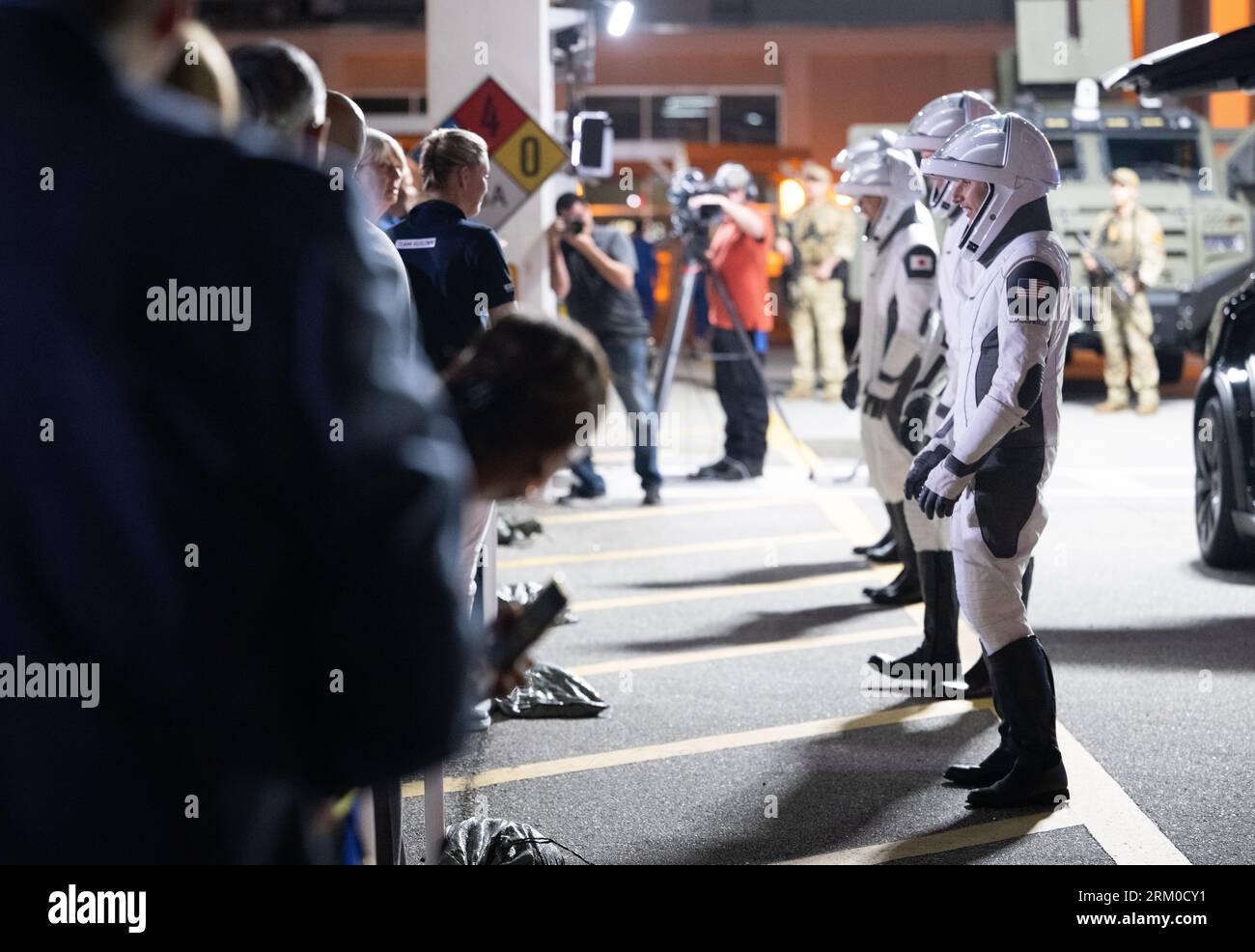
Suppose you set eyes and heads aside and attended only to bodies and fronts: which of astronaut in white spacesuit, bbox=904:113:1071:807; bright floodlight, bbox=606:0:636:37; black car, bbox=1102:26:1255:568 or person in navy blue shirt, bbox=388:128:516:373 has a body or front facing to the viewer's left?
the astronaut in white spacesuit

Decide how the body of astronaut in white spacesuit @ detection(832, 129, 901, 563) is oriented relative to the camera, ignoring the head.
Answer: to the viewer's left

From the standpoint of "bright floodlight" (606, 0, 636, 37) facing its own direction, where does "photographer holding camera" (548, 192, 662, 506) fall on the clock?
The photographer holding camera is roughly at 12 o'clock from the bright floodlight.

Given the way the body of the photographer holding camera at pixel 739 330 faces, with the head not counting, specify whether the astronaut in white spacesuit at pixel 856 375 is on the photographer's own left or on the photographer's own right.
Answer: on the photographer's own left

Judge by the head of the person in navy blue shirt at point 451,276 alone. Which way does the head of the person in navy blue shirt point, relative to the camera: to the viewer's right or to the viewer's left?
to the viewer's right

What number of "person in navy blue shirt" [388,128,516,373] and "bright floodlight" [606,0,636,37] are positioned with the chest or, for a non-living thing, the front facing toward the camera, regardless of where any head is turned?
1

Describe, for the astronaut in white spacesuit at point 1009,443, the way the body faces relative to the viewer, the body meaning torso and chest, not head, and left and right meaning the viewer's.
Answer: facing to the left of the viewer

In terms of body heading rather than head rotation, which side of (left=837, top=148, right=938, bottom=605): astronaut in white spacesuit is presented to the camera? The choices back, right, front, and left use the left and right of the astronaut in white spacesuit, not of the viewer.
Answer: left

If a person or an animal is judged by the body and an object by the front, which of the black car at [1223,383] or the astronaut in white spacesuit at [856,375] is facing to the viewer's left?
the astronaut in white spacesuit

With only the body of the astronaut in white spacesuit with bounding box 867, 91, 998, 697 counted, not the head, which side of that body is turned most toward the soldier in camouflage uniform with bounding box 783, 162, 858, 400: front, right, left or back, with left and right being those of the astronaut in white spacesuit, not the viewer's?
right

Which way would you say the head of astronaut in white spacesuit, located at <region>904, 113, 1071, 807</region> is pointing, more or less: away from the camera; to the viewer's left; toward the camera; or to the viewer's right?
to the viewer's left

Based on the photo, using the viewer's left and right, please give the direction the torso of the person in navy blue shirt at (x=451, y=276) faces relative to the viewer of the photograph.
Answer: facing away from the viewer and to the right of the viewer
